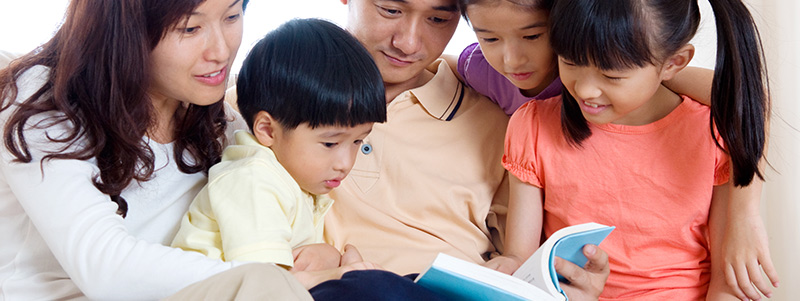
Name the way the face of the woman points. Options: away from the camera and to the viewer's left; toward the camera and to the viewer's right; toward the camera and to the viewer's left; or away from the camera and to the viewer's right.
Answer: toward the camera and to the viewer's right

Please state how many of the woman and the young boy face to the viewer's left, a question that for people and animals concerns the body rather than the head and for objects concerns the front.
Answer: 0

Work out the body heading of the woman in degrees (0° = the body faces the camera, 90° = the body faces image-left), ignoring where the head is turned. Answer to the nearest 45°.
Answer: approximately 315°

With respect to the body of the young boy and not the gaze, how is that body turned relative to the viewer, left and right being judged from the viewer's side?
facing the viewer and to the right of the viewer
